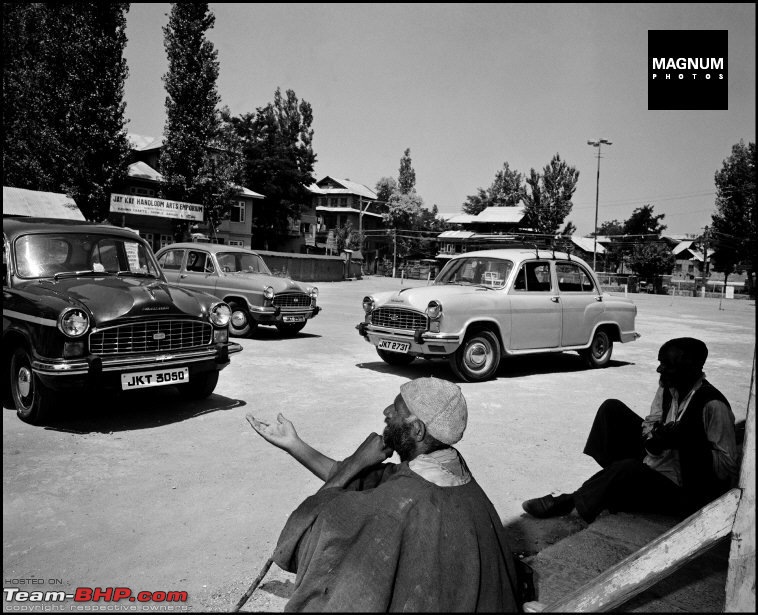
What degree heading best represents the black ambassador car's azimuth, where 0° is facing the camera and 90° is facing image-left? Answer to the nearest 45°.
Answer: approximately 315°

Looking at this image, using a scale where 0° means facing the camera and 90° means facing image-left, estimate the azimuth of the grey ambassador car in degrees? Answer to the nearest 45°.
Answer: approximately 315°

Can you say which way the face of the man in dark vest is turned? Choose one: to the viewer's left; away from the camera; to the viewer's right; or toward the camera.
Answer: to the viewer's left

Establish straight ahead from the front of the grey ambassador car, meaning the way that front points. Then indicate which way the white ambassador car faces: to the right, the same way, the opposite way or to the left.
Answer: to the right

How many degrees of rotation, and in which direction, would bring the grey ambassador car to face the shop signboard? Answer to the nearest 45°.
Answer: approximately 135° to its left

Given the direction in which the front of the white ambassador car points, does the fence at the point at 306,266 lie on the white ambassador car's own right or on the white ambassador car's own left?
on the white ambassador car's own right

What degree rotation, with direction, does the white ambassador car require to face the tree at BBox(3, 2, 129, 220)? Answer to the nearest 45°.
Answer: approximately 90° to its right

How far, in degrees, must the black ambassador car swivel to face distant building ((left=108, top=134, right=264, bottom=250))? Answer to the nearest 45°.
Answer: approximately 135° to its left

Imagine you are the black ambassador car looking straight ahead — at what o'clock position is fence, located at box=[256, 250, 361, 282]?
The fence is roughly at 8 o'clock from the black ambassador car.
